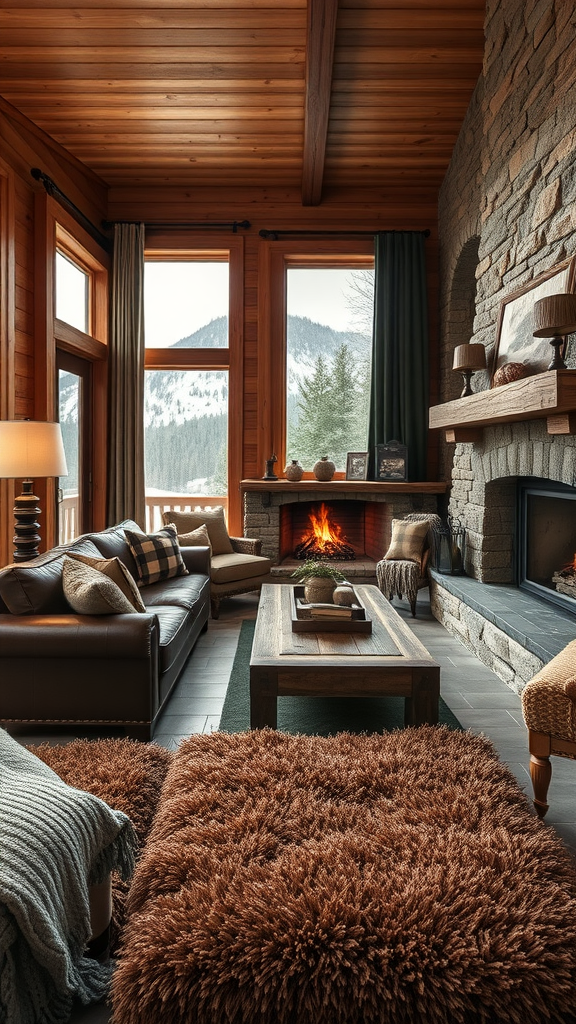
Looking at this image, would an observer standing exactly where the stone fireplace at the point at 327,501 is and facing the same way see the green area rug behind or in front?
in front

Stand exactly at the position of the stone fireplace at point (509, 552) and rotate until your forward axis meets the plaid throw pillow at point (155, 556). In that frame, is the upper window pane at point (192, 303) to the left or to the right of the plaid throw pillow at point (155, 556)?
right

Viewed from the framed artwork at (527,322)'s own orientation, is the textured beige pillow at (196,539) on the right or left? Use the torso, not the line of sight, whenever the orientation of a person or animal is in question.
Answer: on its right

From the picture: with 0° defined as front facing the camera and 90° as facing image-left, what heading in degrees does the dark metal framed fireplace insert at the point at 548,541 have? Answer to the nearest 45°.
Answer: approximately 45°

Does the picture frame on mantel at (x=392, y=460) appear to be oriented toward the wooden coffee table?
yes

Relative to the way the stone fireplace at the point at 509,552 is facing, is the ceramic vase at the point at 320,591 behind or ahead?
ahead

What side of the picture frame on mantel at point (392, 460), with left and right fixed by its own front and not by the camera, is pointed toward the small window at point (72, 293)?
right

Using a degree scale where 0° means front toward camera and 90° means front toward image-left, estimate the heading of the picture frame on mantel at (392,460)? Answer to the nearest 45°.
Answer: approximately 0°
